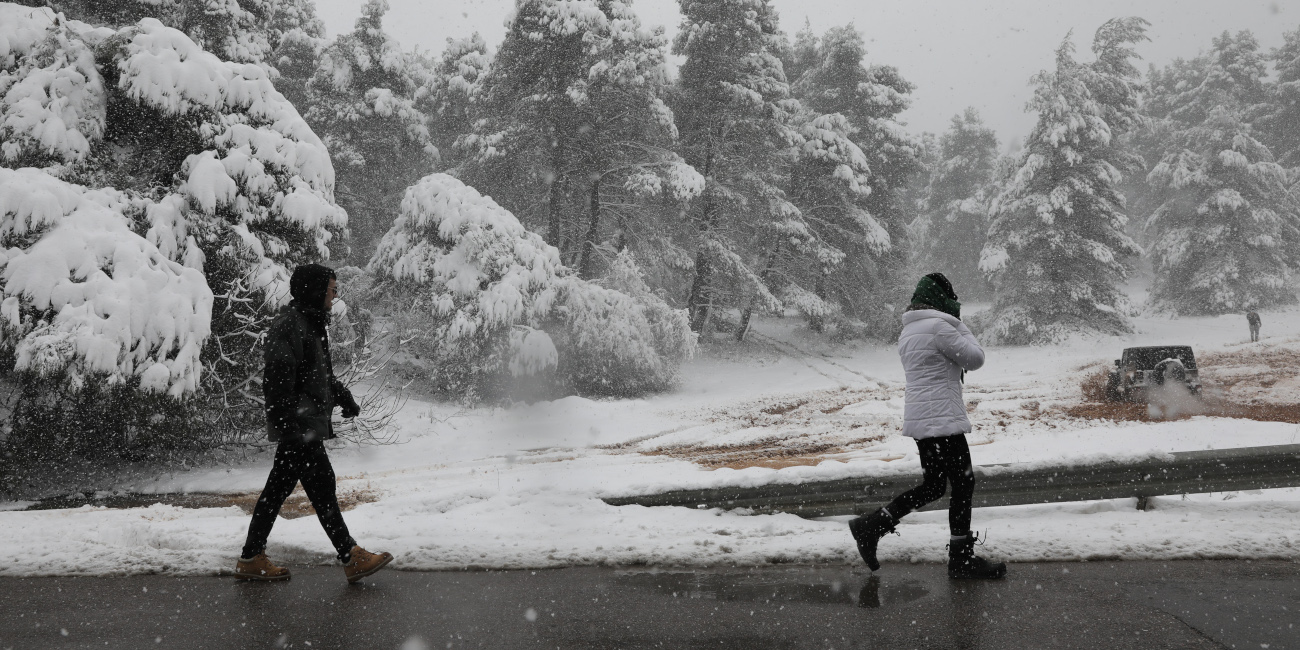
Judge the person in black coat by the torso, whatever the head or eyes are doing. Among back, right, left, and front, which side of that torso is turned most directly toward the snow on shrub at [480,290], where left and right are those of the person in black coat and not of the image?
left

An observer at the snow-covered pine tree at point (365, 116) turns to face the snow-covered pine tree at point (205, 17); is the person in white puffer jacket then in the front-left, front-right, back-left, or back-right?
front-left

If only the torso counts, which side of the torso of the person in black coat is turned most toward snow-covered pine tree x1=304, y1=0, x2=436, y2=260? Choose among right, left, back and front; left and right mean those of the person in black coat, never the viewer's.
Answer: left

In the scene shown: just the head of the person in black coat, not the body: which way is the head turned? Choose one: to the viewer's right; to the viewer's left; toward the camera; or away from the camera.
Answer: to the viewer's right

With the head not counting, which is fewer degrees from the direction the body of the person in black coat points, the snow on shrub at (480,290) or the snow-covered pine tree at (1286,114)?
the snow-covered pine tree

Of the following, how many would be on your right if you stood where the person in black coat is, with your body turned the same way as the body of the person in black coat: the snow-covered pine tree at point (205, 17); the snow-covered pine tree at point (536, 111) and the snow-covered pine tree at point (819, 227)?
0

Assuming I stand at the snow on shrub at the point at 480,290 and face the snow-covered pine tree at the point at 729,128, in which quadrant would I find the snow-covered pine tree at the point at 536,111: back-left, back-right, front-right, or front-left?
front-left

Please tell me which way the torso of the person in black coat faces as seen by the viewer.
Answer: to the viewer's right

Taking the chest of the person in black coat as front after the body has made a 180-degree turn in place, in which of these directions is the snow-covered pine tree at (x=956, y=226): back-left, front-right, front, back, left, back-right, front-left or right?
back-right

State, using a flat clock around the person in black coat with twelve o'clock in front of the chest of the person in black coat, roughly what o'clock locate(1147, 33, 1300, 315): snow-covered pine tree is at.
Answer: The snow-covered pine tree is roughly at 11 o'clock from the person in black coat.

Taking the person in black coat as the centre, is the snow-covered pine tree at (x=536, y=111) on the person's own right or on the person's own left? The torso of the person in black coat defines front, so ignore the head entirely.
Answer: on the person's own left

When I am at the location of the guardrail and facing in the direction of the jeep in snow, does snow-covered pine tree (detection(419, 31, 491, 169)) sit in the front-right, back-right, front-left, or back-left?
front-left

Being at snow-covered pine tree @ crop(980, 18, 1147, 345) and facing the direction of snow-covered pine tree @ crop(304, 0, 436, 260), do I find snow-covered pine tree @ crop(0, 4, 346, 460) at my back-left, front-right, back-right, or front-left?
front-left
